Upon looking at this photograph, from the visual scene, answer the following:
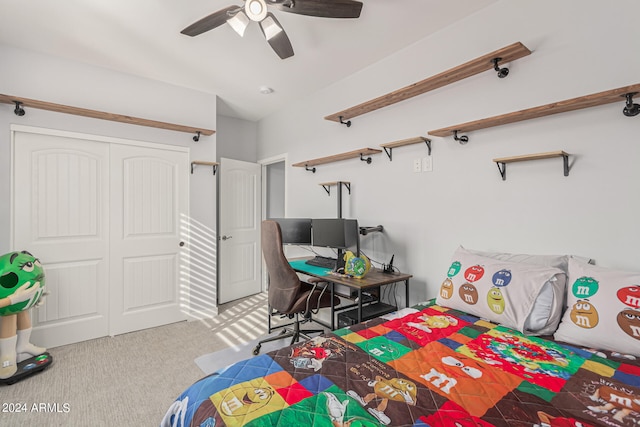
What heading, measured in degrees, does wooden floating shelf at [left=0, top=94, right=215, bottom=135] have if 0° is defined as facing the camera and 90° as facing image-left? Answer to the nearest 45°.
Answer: approximately 315°

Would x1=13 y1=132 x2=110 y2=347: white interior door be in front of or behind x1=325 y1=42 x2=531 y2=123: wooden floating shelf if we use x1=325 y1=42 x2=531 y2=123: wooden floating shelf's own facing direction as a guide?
in front

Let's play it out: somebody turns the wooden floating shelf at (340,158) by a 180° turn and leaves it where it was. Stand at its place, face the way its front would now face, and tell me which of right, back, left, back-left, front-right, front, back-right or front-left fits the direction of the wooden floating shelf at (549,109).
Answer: right

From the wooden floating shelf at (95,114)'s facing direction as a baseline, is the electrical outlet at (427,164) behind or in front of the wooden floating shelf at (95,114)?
in front

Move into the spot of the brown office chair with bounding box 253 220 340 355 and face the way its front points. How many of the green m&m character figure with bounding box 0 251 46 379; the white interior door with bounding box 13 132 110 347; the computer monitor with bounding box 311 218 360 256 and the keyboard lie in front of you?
2

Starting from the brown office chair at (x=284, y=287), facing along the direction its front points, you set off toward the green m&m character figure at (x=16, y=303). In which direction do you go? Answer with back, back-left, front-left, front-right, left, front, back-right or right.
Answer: back-left

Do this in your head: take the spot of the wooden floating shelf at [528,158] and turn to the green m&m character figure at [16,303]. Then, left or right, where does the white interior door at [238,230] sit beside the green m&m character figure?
right

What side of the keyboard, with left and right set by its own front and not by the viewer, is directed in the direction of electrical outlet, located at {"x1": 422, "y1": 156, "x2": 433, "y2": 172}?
left

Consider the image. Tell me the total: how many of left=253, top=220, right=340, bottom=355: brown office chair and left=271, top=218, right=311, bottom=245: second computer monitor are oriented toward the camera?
1

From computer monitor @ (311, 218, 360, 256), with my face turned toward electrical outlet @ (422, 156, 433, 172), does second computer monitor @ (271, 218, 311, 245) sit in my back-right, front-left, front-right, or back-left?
back-left

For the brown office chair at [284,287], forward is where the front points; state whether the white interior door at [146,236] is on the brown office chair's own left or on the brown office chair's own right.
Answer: on the brown office chair's own left

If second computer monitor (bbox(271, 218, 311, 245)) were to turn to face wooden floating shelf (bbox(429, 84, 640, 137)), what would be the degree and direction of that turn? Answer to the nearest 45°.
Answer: approximately 45° to its left

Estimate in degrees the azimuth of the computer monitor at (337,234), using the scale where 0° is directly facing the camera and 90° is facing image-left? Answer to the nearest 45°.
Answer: approximately 45°

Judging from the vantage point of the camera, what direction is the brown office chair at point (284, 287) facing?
facing away from the viewer and to the right of the viewer

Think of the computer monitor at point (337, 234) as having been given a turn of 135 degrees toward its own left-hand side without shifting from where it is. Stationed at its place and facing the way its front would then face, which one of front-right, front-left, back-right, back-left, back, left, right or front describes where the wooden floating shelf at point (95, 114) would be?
back

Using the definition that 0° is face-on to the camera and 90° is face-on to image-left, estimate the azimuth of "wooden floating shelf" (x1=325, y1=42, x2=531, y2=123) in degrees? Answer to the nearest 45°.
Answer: approximately 45°

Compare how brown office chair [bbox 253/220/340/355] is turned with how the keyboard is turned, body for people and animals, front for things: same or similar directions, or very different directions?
very different directions

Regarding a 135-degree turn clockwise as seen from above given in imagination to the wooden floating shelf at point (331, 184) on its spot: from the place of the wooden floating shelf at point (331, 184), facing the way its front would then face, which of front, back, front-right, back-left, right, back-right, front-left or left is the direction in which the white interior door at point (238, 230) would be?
front-left

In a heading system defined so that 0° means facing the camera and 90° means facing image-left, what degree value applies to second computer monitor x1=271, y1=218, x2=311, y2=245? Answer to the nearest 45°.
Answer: approximately 0°
